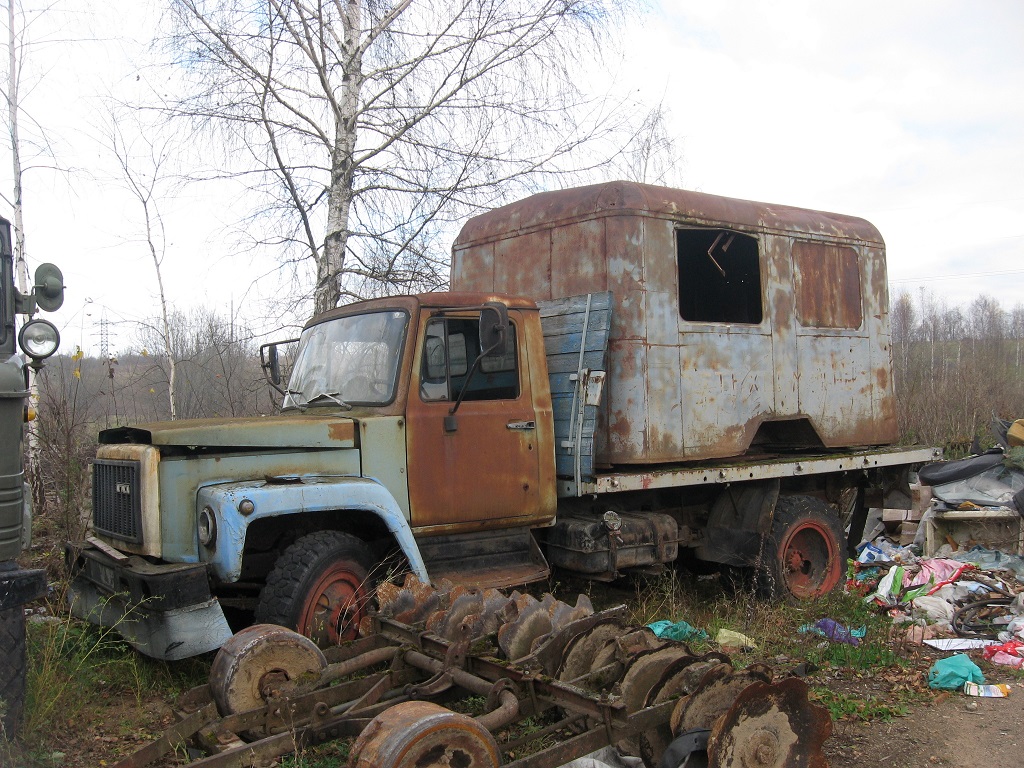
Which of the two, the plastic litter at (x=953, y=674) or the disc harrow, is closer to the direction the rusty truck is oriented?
the disc harrow

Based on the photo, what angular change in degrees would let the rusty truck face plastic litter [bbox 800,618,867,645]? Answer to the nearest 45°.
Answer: approximately 135° to its left

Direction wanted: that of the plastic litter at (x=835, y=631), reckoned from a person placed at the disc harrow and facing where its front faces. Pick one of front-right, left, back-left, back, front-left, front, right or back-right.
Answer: back

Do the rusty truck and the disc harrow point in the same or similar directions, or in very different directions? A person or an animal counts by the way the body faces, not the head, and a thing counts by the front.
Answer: same or similar directions

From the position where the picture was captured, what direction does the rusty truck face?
facing the viewer and to the left of the viewer

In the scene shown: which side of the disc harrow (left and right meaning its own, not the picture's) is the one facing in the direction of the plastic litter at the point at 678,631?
back

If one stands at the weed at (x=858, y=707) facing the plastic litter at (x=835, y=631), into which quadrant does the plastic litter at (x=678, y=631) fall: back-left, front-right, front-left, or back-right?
front-left

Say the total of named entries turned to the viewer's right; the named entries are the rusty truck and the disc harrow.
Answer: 0
